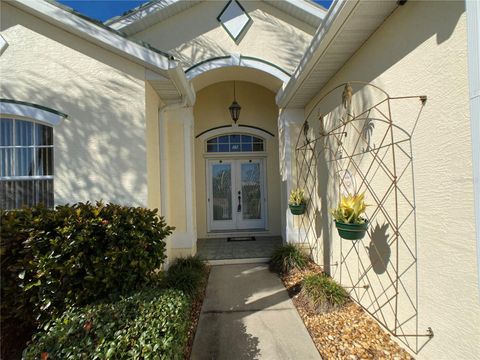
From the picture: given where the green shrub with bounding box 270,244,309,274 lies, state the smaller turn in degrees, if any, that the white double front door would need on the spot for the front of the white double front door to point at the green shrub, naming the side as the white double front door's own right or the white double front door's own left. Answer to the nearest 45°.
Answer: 0° — it already faces it

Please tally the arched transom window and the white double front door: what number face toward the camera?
2

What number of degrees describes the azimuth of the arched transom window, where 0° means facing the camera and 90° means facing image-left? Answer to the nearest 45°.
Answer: approximately 0°

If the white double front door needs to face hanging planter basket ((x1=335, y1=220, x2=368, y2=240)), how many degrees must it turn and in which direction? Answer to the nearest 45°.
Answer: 0° — it already faces it

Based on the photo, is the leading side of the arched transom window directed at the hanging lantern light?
yes

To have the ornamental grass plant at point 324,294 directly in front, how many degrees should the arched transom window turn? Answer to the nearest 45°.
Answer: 0° — it already faces it

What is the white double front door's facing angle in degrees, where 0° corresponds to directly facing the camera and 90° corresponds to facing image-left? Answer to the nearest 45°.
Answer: approximately 0°
